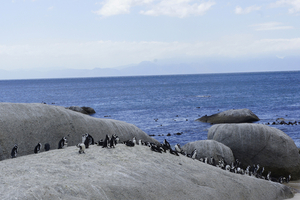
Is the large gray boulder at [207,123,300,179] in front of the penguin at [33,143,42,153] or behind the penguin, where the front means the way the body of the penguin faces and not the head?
in front

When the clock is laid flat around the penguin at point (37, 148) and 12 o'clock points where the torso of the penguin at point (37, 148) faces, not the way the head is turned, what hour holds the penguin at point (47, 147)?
the penguin at point (47, 147) is roughly at 10 o'clock from the penguin at point (37, 148).

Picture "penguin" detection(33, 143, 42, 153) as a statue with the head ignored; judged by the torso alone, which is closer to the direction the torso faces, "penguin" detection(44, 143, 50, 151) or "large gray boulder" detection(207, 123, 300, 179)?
the large gray boulder
